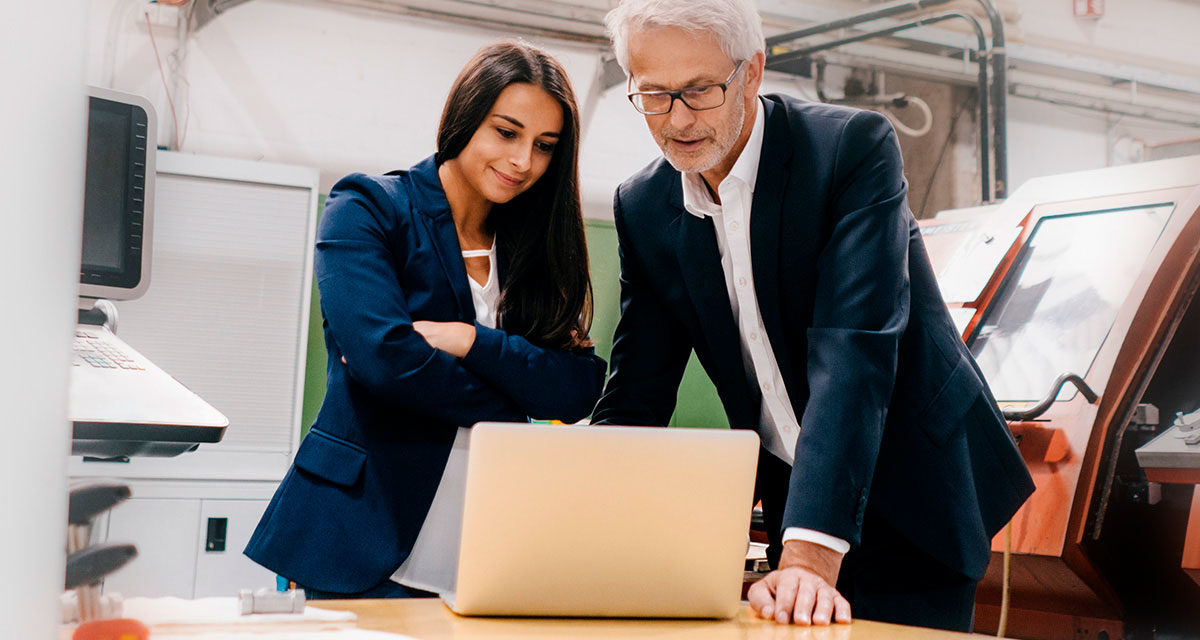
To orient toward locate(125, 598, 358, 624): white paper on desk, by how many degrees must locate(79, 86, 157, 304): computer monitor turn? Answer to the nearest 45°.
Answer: approximately 45° to its right

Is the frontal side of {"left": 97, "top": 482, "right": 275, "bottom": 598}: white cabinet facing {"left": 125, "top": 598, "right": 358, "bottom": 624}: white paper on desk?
yes

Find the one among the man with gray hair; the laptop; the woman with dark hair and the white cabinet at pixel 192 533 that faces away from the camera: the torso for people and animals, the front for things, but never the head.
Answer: the laptop

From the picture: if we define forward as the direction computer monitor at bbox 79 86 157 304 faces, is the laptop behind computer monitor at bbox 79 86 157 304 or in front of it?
in front

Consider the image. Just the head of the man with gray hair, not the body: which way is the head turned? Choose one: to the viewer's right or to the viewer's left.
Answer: to the viewer's left

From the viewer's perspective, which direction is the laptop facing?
away from the camera

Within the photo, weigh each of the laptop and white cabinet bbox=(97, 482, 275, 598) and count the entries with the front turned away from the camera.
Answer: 1

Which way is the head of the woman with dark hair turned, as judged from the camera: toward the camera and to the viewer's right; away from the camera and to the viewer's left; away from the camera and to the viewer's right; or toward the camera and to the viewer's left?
toward the camera and to the viewer's right

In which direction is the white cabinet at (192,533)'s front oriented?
toward the camera

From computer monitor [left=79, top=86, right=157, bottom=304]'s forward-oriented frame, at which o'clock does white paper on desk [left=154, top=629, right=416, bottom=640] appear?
The white paper on desk is roughly at 1 o'clock from the computer monitor.

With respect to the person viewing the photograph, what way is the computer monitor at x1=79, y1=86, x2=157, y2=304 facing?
facing the viewer and to the right of the viewer

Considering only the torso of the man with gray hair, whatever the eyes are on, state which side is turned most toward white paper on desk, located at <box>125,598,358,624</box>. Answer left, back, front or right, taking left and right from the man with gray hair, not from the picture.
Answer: front
